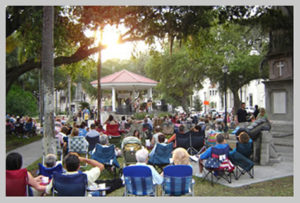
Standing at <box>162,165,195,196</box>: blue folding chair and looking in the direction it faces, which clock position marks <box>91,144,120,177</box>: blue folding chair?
<box>91,144,120,177</box>: blue folding chair is roughly at 11 o'clock from <box>162,165,195,196</box>: blue folding chair.

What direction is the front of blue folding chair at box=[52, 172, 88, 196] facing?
away from the camera

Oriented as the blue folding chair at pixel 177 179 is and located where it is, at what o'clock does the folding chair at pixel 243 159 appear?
The folding chair is roughly at 1 o'clock from the blue folding chair.

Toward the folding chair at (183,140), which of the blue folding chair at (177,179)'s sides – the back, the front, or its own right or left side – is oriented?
front

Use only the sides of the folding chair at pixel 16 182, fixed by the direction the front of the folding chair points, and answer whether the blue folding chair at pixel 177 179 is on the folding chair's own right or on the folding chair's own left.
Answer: on the folding chair's own right

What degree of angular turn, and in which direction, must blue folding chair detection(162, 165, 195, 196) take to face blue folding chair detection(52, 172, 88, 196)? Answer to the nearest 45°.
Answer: approximately 90° to its left

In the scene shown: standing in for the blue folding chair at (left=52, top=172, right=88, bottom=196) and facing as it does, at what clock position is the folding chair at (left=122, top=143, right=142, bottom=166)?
The folding chair is roughly at 1 o'clock from the blue folding chair.

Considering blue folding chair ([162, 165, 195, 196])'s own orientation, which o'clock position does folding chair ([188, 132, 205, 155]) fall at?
The folding chair is roughly at 12 o'clock from the blue folding chair.

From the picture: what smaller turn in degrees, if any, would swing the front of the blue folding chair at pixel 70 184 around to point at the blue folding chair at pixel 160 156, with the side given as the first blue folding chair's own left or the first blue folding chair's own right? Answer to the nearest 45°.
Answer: approximately 45° to the first blue folding chair's own right

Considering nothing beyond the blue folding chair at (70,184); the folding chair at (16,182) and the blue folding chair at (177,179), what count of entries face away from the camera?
3

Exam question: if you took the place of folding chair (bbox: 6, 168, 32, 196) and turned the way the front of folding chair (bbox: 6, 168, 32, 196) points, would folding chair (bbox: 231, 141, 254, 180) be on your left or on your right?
on your right

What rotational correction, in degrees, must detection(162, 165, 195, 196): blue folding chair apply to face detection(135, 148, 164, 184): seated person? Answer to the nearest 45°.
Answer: approximately 45° to its left

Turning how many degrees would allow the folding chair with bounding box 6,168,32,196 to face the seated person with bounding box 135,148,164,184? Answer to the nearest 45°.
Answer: approximately 90° to its right

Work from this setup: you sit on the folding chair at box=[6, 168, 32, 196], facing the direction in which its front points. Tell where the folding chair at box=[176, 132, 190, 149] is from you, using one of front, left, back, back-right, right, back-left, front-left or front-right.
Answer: front-right

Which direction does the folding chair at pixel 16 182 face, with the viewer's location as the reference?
facing away from the viewer

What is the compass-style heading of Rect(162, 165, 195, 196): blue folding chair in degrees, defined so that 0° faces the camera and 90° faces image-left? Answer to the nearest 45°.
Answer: approximately 180°
